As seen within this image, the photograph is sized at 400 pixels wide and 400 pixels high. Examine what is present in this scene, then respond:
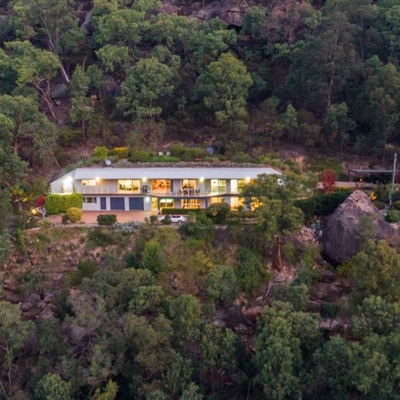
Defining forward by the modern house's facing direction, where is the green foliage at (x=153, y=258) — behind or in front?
in front

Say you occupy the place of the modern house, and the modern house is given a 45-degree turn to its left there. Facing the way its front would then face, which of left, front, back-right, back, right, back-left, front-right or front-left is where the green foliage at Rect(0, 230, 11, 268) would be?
right

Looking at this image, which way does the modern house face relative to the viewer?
toward the camera

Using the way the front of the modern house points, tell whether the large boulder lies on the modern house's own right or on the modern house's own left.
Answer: on the modern house's own left

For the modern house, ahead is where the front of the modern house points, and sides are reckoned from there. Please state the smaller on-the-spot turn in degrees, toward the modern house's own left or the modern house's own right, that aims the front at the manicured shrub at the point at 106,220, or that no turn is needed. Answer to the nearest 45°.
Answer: approximately 45° to the modern house's own right

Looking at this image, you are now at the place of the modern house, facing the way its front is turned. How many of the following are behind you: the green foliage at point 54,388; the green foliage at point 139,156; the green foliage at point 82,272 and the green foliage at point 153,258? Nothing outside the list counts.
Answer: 1

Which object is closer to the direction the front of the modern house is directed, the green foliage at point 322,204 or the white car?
the white car

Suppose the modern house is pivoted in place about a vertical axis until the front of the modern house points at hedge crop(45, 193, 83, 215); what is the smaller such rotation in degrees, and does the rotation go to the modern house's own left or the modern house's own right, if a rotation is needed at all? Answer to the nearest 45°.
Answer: approximately 90° to the modern house's own right

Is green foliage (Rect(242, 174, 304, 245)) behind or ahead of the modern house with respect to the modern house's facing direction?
ahead

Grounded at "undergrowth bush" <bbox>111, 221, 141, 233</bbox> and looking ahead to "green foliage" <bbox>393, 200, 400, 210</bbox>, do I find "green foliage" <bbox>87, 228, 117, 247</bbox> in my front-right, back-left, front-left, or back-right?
back-right

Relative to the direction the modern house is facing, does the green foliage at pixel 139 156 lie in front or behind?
behind

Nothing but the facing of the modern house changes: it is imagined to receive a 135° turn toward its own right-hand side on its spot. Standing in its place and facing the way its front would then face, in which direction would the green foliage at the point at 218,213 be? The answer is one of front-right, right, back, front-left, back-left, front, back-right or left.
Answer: back

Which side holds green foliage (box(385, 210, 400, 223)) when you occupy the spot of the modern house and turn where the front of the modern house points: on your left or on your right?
on your left

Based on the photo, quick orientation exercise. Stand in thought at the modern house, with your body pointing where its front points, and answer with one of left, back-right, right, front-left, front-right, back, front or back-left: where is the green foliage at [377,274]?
front-left

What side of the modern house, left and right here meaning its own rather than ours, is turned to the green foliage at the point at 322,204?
left

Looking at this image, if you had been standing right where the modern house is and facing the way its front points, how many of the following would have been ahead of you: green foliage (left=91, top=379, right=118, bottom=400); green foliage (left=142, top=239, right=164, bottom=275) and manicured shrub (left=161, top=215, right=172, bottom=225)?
3
